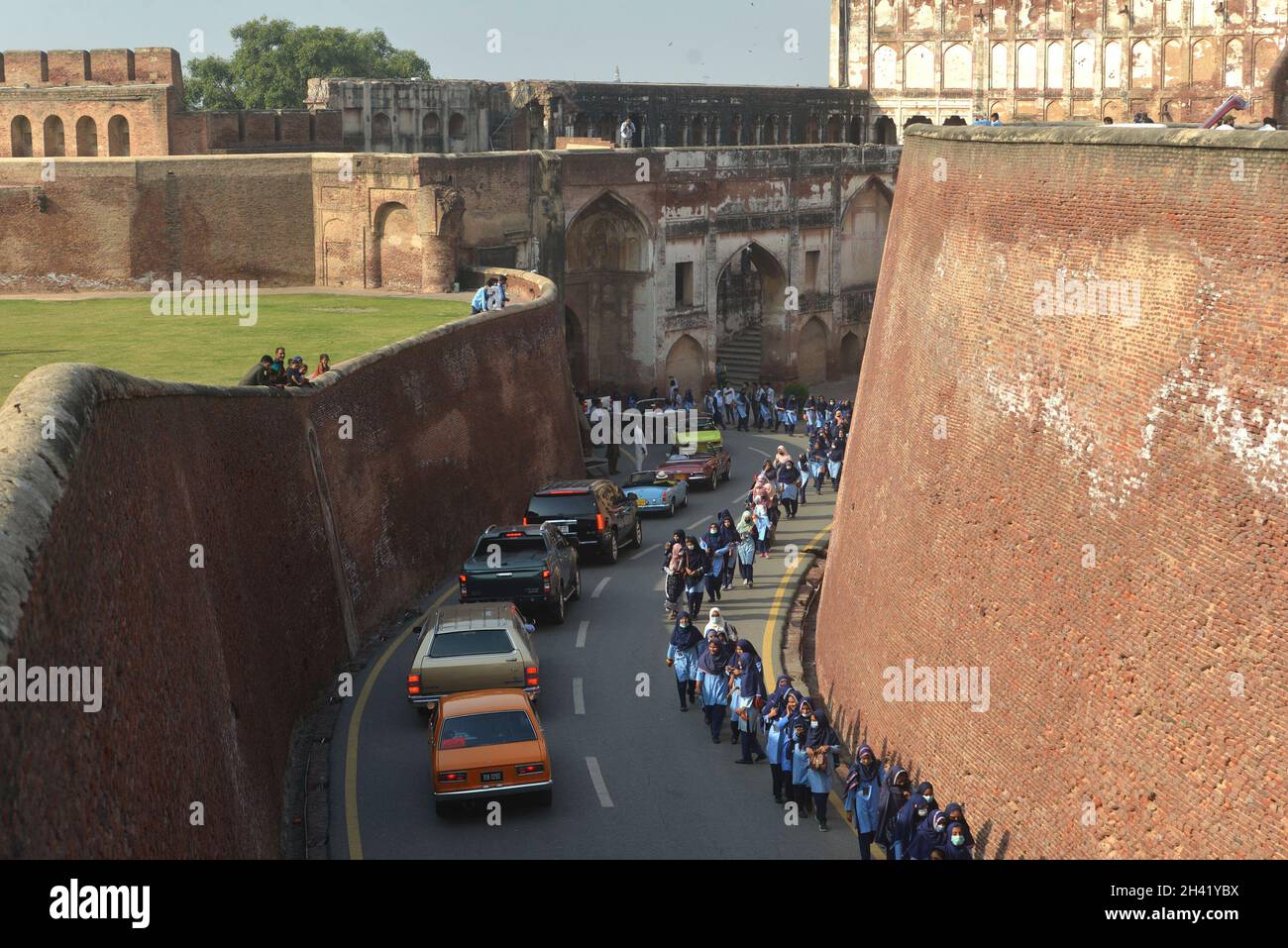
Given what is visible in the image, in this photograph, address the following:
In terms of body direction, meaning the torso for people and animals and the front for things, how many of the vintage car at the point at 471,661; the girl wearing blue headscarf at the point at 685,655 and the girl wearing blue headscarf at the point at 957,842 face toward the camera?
2

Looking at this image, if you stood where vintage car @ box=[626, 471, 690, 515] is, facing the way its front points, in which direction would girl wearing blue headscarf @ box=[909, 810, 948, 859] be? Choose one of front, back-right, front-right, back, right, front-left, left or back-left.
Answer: back-right

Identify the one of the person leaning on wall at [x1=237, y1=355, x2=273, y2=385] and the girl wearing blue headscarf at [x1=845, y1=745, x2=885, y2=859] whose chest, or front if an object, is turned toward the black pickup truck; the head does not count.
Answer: the person leaning on wall

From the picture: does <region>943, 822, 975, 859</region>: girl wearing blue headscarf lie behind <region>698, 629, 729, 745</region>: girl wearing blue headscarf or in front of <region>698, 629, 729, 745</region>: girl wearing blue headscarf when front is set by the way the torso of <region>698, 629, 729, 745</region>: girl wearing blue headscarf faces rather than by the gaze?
in front

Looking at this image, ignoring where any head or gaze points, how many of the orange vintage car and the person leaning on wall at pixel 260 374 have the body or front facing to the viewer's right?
1

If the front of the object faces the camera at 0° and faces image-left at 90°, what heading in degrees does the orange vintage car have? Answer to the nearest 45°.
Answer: approximately 180°

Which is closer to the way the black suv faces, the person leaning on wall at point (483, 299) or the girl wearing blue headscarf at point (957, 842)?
the person leaning on wall

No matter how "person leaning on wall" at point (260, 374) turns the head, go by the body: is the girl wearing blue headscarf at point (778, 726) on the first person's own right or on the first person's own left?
on the first person's own right
